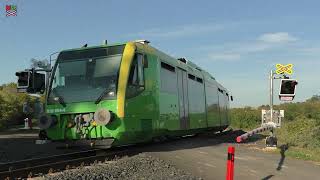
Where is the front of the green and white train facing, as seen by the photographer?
facing the viewer and to the left of the viewer

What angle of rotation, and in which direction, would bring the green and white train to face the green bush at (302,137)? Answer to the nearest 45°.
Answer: approximately 180°
